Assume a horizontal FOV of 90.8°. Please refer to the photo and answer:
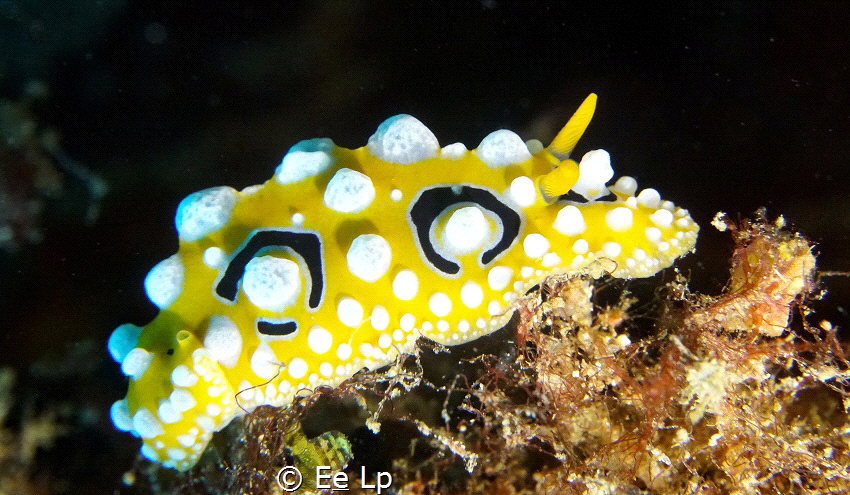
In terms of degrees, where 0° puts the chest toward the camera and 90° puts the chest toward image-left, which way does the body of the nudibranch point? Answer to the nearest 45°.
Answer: approximately 270°
